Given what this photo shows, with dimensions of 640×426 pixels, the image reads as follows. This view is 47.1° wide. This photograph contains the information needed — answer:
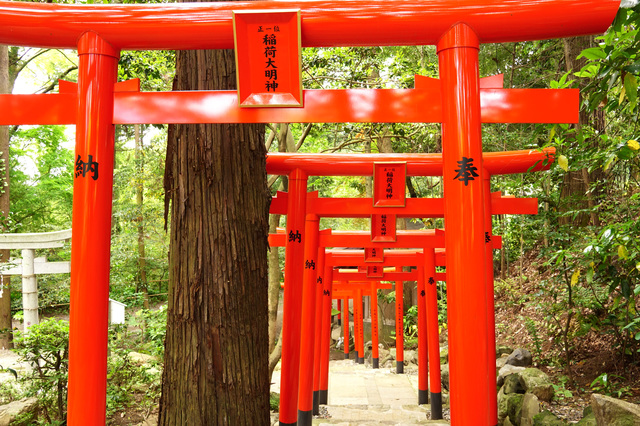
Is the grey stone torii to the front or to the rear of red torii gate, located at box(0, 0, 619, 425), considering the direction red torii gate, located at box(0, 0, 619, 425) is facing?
to the rear

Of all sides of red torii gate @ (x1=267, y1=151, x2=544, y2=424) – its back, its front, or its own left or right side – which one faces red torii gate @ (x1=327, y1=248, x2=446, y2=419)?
back

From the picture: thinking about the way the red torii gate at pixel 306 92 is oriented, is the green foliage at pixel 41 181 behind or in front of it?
behind

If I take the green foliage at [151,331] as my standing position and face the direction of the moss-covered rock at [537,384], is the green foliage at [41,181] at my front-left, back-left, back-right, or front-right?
back-left

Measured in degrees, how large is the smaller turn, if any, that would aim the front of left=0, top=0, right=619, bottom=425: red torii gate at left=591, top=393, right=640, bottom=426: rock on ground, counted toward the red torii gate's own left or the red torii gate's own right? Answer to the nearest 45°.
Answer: approximately 135° to the red torii gate's own left

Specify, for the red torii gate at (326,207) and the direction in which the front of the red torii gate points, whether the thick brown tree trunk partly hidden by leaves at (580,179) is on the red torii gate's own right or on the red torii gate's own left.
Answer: on the red torii gate's own left

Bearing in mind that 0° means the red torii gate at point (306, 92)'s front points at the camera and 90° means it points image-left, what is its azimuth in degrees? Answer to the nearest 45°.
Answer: approximately 0°

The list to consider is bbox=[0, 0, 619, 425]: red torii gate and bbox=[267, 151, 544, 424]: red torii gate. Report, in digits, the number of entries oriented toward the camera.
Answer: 2
